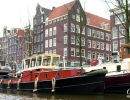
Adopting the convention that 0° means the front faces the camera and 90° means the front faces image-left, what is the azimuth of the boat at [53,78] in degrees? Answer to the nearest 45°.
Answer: approximately 315°
